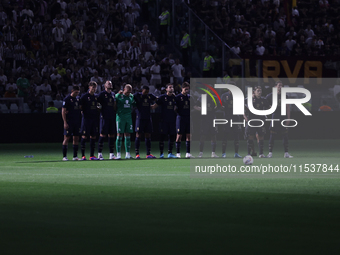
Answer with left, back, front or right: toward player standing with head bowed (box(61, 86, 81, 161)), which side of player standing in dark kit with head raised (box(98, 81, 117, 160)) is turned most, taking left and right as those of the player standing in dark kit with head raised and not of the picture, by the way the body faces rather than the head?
right

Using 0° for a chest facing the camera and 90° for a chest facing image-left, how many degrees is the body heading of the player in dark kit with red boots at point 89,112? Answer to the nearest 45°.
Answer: approximately 315°

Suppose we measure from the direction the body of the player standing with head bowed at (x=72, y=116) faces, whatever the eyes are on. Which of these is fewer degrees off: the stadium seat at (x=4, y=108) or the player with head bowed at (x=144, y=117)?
the player with head bowed

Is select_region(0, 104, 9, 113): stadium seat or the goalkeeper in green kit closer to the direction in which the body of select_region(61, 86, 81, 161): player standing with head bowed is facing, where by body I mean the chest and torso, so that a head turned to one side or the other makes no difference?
the goalkeeper in green kit

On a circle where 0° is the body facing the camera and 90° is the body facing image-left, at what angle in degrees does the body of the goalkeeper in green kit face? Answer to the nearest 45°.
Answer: approximately 0°

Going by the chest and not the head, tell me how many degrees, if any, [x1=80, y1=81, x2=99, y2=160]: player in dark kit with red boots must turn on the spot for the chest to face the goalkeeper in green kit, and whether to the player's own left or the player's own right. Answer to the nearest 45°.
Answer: approximately 90° to the player's own left

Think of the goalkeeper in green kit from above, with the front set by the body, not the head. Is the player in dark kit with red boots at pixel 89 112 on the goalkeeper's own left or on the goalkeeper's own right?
on the goalkeeper's own right

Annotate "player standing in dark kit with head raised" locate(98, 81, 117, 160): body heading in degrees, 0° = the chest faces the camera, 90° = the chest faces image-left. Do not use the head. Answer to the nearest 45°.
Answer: approximately 315°

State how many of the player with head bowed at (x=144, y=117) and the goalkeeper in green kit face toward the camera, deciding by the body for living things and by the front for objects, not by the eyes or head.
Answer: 2

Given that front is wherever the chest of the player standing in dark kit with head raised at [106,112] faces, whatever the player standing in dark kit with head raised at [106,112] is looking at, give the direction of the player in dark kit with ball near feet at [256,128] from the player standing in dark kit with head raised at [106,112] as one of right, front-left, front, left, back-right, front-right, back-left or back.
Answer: front-left

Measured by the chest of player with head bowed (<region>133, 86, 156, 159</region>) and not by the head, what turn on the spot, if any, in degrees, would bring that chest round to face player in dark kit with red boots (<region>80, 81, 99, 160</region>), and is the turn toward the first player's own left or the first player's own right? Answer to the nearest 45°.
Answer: approximately 45° to the first player's own right

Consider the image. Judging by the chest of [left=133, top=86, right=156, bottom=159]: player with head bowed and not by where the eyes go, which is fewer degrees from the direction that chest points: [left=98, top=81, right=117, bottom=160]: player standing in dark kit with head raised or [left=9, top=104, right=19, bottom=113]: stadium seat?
the player standing in dark kit with head raised
